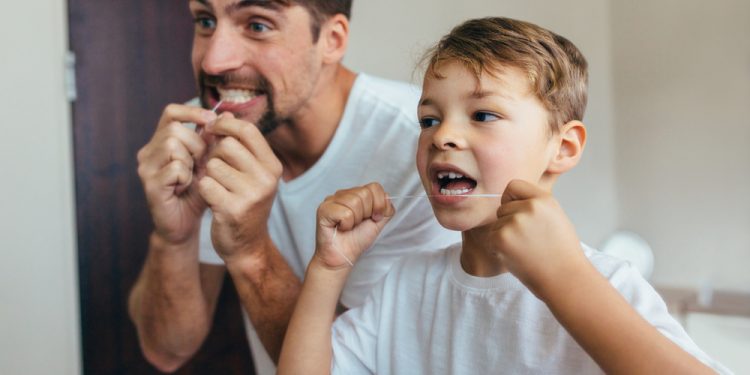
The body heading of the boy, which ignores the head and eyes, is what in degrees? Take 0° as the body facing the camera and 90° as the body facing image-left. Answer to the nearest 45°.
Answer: approximately 45°

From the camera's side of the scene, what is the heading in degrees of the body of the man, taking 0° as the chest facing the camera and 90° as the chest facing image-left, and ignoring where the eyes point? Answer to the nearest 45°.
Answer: approximately 45°
